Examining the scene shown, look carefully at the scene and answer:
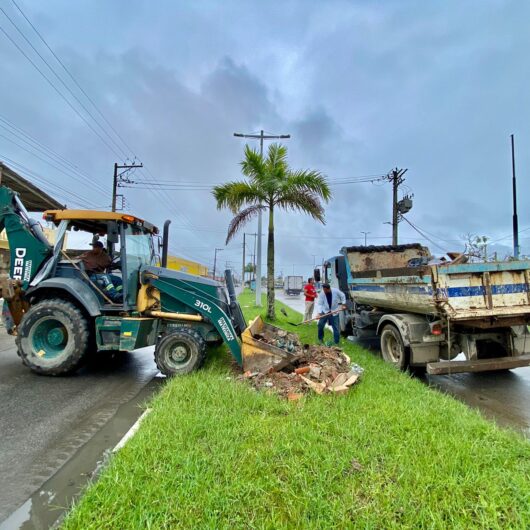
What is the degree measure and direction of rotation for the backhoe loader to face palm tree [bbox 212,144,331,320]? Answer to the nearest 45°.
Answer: approximately 45° to its left

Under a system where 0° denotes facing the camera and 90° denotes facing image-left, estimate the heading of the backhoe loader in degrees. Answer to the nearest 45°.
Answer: approximately 270°

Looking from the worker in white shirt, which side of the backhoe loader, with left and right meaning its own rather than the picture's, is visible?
front

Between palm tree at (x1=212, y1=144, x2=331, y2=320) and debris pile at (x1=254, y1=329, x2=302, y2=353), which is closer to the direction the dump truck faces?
the palm tree

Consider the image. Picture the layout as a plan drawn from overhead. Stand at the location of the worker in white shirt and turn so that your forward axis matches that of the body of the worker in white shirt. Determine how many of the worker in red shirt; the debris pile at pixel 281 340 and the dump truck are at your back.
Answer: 1

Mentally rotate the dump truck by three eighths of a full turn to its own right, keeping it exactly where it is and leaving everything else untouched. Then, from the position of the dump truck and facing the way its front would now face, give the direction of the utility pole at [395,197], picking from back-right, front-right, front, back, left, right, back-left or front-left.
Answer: left

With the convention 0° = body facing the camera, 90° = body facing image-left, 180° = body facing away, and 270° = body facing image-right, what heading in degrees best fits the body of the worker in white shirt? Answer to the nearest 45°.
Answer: approximately 0°

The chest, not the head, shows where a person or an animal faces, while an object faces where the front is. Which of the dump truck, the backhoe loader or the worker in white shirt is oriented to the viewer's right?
the backhoe loader

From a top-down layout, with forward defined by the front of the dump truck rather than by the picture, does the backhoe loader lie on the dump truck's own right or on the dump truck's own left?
on the dump truck's own left

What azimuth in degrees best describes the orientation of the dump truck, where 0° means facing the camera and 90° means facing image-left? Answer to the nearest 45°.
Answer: approximately 135°

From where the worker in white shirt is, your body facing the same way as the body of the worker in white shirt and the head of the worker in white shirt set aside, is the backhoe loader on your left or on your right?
on your right

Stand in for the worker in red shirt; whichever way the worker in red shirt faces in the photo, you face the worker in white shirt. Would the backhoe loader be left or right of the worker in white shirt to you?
right

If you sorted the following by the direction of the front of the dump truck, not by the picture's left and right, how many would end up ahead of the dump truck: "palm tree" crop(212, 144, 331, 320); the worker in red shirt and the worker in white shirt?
3
